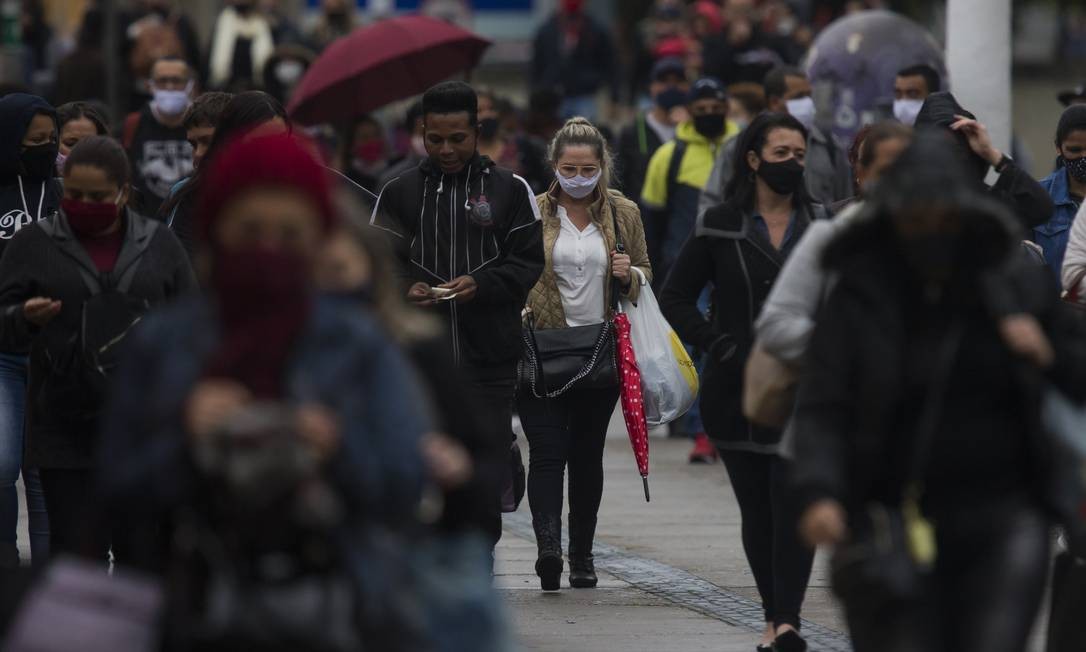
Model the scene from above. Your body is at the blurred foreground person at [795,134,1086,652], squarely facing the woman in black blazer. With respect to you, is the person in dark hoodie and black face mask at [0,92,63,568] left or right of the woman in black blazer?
left

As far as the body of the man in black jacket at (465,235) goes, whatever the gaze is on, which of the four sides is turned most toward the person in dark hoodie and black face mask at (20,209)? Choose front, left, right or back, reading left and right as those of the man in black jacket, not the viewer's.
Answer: right

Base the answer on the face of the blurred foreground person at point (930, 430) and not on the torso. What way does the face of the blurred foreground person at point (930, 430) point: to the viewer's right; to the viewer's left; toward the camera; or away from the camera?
toward the camera

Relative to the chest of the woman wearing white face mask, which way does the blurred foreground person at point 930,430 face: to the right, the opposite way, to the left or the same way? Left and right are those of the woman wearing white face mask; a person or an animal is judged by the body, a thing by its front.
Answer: the same way

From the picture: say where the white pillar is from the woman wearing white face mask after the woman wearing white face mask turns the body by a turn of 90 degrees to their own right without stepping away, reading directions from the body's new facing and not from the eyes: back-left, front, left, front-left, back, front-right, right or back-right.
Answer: back-right

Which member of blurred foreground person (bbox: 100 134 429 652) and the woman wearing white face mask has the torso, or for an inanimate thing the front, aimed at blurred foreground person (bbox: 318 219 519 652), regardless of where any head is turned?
the woman wearing white face mask

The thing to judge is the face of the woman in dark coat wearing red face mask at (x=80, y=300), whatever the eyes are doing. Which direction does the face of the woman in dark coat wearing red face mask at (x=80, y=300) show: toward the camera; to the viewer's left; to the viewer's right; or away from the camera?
toward the camera

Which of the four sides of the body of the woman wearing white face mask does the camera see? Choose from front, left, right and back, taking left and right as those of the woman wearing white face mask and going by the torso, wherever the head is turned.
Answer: front

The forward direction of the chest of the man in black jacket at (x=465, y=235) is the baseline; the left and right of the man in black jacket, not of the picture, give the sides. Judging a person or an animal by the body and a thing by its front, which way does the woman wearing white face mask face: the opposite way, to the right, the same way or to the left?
the same way

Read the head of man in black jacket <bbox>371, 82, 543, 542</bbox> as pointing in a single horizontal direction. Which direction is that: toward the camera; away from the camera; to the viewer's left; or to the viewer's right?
toward the camera

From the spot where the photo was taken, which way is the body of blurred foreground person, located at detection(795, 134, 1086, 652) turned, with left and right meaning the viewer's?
facing the viewer

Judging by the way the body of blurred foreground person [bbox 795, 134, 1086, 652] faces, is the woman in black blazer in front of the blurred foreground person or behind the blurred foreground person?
behind

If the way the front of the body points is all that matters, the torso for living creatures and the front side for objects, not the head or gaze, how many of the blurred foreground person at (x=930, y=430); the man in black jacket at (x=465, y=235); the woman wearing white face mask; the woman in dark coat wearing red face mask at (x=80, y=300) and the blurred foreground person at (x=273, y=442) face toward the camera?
5

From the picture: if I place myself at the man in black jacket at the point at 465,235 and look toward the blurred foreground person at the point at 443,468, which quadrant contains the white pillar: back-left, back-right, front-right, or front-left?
back-left
